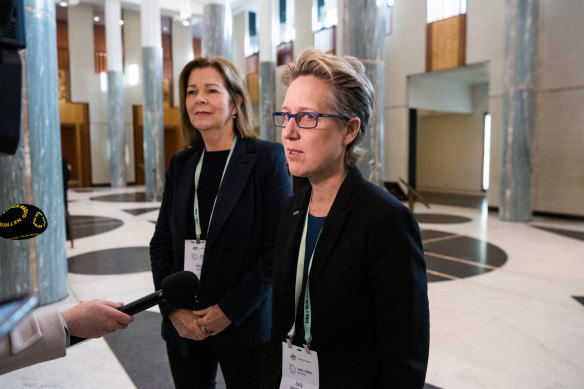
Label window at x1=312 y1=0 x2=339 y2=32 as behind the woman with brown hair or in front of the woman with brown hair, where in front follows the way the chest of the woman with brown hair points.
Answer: behind

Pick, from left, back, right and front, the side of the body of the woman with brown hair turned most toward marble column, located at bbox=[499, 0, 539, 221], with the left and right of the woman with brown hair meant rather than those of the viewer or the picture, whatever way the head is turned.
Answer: back

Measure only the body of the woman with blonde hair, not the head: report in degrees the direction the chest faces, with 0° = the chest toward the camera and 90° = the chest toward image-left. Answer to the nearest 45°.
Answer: approximately 45°

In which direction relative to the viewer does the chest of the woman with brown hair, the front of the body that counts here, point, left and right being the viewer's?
facing the viewer and to the left of the viewer

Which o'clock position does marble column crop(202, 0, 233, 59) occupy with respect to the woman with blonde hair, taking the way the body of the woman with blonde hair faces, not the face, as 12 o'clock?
The marble column is roughly at 4 o'clock from the woman with blonde hair.

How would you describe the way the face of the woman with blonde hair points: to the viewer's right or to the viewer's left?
to the viewer's left

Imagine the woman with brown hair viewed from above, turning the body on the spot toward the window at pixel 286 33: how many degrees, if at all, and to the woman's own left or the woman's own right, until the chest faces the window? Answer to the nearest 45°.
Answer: approximately 135° to the woman's own right

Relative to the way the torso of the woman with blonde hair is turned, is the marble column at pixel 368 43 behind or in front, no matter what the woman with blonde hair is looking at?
behind

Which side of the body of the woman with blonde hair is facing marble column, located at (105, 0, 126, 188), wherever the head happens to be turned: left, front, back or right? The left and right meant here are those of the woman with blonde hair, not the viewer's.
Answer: right

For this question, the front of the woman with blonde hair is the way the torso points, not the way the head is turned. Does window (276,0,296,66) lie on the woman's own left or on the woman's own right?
on the woman's own right
